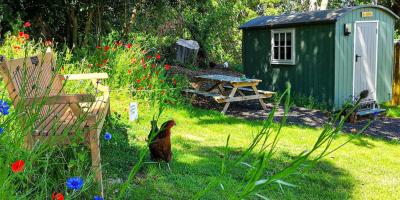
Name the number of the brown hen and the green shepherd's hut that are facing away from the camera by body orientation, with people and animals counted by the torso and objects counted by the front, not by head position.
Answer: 0

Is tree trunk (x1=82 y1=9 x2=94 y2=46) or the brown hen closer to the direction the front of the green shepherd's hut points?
the brown hen

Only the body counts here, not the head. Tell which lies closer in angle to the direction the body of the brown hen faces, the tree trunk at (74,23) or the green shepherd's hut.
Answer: the green shepherd's hut

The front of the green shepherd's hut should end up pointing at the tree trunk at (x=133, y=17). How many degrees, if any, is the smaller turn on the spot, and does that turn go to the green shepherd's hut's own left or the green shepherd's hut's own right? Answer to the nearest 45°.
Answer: approximately 135° to the green shepherd's hut's own right

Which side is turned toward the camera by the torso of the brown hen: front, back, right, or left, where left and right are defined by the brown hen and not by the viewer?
right

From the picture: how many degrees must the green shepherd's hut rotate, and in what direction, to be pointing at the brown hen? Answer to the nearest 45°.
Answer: approximately 45° to its right

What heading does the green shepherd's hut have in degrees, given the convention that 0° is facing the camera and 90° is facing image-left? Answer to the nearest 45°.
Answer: approximately 315°
